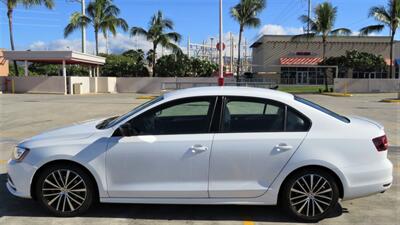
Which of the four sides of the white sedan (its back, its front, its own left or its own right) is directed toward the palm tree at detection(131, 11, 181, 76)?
right

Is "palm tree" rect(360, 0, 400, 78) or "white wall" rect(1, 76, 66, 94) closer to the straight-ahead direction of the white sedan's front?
the white wall

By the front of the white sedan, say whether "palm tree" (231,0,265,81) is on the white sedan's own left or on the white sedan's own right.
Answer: on the white sedan's own right

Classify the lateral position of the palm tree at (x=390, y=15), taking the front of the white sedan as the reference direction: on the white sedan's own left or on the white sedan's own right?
on the white sedan's own right

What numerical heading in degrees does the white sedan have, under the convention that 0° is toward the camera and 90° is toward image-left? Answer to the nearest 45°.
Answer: approximately 90°

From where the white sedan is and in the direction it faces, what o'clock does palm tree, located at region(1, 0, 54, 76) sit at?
The palm tree is roughly at 2 o'clock from the white sedan.

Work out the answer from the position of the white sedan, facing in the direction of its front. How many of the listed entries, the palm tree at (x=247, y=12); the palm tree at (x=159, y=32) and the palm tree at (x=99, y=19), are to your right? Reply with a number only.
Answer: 3

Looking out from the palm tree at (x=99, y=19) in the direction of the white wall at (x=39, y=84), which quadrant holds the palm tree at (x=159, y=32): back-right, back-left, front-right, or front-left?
back-left

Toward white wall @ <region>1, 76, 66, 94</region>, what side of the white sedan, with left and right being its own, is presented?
right

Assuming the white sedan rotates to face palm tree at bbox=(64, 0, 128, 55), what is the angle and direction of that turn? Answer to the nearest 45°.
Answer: approximately 90° to its right
